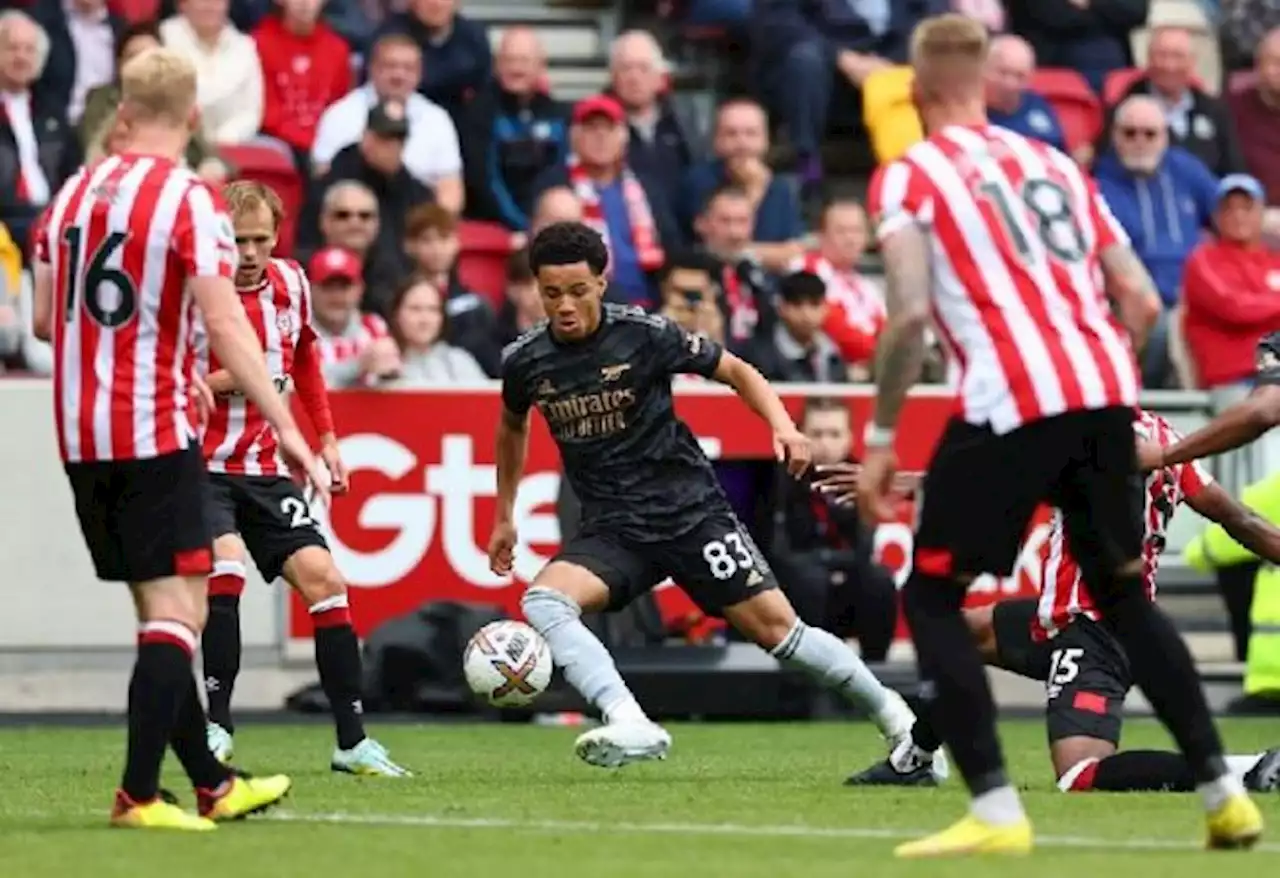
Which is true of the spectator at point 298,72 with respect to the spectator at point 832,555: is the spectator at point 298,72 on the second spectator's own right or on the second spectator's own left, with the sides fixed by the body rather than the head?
on the second spectator's own right

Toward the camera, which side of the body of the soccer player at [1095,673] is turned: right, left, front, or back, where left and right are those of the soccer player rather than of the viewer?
left

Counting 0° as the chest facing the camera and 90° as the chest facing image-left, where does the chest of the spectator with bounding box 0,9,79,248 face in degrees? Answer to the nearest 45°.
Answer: approximately 0°

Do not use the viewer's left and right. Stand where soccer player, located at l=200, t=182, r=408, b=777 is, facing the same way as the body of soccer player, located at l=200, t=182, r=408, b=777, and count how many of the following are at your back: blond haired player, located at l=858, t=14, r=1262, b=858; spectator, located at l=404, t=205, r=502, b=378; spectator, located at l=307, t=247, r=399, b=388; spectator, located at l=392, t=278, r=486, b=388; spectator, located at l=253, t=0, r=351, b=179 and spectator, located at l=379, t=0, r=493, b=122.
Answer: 5

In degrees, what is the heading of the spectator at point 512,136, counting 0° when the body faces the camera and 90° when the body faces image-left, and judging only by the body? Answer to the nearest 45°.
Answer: approximately 0°

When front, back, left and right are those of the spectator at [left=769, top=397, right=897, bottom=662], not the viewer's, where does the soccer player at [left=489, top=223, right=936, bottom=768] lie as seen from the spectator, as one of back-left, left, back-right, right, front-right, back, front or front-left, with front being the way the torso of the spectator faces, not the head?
front

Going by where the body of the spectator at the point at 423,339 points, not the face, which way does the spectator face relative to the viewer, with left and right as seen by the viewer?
facing the viewer

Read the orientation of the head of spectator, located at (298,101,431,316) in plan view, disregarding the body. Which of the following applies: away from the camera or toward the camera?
toward the camera

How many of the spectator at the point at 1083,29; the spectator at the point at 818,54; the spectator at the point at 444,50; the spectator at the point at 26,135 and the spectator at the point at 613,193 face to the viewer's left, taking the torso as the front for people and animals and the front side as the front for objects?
0

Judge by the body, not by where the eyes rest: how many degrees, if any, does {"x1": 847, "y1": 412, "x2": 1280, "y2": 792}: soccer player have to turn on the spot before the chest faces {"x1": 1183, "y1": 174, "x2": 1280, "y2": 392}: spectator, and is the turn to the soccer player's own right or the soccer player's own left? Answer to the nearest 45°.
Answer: approximately 90° to the soccer player's own right

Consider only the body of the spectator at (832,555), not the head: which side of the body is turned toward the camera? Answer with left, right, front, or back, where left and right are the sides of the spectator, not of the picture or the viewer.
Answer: front

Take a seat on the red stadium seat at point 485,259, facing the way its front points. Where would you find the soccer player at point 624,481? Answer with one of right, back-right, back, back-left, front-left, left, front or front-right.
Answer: front

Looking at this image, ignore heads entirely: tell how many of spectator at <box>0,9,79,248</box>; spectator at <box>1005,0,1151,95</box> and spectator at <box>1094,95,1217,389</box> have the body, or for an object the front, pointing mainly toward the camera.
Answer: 3

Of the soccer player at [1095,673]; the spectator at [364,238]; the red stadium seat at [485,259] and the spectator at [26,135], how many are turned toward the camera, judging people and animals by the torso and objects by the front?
3

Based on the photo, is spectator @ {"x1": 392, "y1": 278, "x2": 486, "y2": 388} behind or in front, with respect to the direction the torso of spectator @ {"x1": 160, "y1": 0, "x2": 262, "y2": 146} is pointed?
in front
